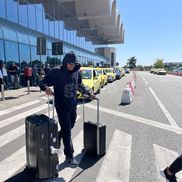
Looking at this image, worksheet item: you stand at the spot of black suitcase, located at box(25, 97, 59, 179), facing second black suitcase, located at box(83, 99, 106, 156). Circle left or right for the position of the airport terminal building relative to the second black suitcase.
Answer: left

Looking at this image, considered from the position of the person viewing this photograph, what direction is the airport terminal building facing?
facing the viewer and to the right of the viewer

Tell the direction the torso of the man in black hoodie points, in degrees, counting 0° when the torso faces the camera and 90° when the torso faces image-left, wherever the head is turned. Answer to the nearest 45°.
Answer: approximately 315°

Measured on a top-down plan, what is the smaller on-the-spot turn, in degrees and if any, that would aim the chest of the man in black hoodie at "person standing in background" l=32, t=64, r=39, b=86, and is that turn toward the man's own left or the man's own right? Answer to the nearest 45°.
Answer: approximately 135° to the man's own left

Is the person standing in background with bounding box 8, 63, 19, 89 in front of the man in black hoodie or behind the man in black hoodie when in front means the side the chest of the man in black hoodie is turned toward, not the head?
behind

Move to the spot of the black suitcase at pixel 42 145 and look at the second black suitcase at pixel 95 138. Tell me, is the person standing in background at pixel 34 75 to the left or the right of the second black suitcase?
left

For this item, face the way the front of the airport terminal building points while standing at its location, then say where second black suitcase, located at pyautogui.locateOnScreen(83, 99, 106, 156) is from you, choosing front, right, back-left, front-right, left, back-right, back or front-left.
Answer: front-right
